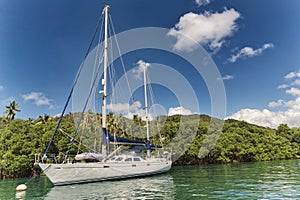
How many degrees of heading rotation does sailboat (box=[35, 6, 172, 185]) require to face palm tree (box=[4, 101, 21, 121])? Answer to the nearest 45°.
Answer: approximately 90° to its right

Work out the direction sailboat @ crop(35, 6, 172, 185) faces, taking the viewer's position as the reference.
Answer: facing the viewer and to the left of the viewer
